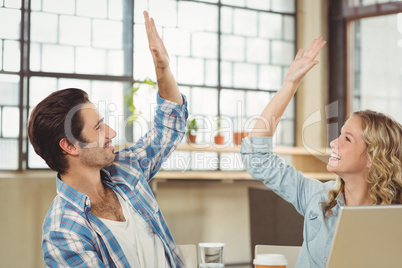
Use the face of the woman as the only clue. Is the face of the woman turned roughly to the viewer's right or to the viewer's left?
to the viewer's left

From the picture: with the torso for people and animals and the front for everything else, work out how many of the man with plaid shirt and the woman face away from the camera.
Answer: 0

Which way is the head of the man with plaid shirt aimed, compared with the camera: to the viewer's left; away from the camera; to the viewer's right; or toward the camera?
to the viewer's right

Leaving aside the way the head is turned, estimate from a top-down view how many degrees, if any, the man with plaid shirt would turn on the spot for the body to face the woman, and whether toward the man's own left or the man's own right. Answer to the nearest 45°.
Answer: approximately 45° to the man's own left

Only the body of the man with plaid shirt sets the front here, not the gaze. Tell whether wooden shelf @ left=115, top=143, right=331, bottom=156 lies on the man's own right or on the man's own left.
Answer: on the man's own left

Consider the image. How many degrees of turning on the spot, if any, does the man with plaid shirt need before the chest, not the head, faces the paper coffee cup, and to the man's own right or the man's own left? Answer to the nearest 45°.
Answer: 0° — they already face it

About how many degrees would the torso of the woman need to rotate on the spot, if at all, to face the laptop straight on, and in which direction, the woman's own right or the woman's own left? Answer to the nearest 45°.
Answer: approximately 45° to the woman's own left

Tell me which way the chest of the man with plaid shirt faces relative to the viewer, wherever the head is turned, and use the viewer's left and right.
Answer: facing the viewer and to the right of the viewer

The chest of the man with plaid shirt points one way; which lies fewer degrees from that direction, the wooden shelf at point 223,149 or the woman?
the woman

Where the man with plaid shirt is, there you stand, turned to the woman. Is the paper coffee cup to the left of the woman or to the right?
right

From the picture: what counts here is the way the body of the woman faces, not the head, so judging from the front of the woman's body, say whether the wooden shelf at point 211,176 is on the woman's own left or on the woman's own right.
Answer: on the woman's own right

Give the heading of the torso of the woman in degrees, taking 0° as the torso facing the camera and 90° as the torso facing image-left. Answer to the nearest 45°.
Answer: approximately 45°

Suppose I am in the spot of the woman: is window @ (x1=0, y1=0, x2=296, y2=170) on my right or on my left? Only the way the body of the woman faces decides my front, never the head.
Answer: on my right

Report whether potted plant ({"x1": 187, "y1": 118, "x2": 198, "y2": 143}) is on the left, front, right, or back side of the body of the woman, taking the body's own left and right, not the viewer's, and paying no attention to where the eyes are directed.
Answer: right
